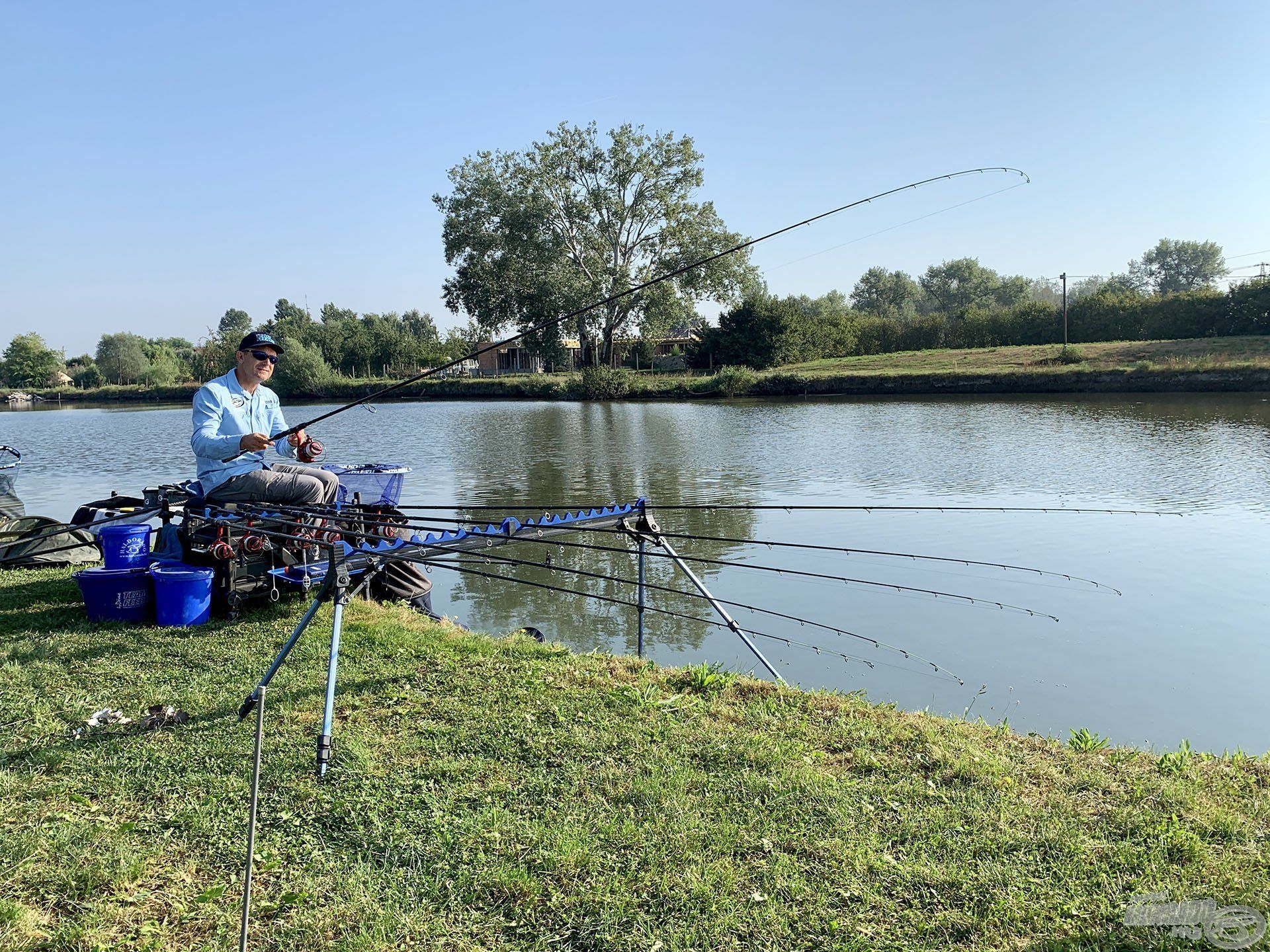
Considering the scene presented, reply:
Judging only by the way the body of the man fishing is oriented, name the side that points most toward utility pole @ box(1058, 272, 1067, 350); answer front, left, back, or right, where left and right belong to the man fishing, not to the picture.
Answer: left

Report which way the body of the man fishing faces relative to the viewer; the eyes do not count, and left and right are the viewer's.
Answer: facing the viewer and to the right of the viewer

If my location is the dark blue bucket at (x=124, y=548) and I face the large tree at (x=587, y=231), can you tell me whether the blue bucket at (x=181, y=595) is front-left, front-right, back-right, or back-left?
back-right

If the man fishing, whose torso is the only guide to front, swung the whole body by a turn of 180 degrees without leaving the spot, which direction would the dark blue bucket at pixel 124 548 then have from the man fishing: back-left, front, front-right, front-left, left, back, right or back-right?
front

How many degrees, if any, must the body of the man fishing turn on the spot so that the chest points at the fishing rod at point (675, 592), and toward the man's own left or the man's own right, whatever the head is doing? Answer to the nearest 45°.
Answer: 0° — they already face it

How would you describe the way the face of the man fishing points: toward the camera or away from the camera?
toward the camera

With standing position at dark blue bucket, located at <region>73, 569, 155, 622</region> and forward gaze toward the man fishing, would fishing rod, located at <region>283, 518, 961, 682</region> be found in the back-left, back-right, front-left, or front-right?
front-right

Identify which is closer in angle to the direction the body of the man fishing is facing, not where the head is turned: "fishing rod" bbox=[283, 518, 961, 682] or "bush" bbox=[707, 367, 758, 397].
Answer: the fishing rod

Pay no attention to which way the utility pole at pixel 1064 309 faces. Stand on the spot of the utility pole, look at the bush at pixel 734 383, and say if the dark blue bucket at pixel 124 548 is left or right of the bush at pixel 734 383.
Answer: left

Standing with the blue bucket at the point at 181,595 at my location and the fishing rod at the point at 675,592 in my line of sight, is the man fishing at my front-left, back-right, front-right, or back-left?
front-left

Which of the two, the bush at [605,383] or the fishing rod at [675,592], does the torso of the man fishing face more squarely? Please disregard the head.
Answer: the fishing rod

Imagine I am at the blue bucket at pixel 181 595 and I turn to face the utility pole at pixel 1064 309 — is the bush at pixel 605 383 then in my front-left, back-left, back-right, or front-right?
front-left

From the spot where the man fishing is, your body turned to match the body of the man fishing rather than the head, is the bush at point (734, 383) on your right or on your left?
on your left
